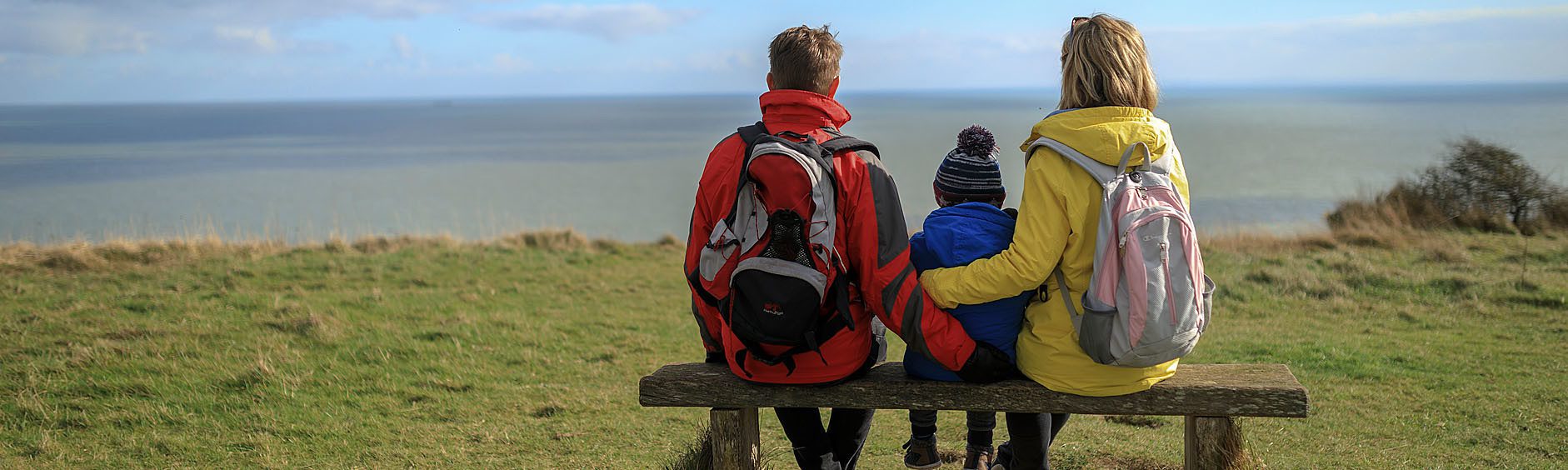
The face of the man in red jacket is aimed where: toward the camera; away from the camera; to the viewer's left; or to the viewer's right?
away from the camera

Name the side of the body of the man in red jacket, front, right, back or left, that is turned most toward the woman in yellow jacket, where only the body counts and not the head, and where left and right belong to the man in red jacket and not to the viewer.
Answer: right

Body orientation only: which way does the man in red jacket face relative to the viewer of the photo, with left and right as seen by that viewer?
facing away from the viewer

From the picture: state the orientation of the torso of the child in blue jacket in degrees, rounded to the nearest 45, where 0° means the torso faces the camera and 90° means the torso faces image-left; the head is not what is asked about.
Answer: approximately 180°

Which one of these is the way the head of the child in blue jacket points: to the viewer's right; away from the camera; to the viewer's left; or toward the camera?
away from the camera
